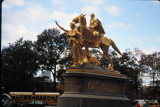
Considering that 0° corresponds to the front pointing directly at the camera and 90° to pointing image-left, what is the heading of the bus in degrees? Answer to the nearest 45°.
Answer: approximately 90°

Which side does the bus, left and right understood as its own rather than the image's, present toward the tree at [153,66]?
back

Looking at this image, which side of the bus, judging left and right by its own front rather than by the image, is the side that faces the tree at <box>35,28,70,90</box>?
right

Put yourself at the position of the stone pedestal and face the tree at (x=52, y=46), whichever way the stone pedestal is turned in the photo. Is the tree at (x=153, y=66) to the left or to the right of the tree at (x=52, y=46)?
right
